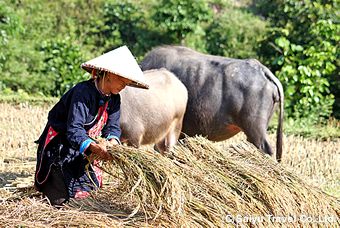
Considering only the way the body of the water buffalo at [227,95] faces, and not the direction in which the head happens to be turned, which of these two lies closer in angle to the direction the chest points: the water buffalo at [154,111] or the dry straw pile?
the water buffalo

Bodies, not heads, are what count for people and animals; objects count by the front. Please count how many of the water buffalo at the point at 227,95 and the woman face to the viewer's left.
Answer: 1

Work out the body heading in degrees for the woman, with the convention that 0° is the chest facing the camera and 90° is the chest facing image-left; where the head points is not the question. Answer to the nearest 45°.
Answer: approximately 315°

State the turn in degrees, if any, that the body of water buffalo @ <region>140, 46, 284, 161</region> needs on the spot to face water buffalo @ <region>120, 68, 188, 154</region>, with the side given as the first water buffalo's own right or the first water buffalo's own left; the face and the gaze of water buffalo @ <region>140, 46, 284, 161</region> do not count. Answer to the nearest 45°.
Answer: approximately 45° to the first water buffalo's own left

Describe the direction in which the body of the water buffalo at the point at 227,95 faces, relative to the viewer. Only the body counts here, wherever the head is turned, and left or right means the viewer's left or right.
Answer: facing to the left of the viewer

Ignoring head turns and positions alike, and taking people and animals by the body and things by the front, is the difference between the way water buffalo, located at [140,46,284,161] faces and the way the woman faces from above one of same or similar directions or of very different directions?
very different directions

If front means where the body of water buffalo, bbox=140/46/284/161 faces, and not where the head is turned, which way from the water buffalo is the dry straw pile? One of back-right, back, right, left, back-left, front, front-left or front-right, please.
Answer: left

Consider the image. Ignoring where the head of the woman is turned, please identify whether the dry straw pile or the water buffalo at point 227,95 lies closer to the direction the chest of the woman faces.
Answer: the dry straw pile
